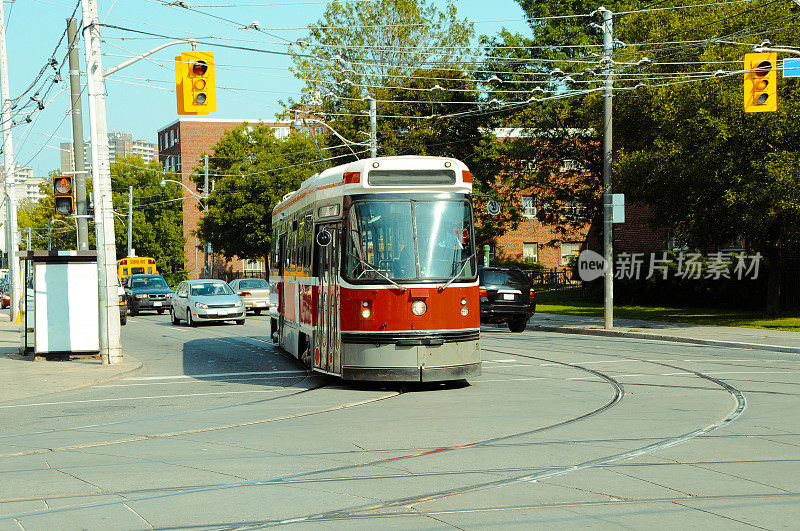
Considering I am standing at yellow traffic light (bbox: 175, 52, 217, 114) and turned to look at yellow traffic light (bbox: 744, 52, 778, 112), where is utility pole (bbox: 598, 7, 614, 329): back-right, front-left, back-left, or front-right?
front-left

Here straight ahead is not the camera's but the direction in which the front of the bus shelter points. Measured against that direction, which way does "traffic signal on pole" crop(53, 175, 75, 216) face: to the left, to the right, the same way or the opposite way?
to the right

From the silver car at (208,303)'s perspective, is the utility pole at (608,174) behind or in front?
in front

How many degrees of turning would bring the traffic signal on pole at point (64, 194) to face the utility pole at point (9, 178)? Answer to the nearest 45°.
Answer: approximately 180°

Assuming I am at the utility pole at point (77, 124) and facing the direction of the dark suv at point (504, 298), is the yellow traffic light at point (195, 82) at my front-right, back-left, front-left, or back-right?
front-right

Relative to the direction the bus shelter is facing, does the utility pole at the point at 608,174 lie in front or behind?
in front

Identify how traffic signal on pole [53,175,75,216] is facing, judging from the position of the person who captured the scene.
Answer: facing the viewer

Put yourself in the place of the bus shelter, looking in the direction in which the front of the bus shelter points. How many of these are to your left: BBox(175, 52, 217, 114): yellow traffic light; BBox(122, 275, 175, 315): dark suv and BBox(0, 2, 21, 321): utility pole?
2

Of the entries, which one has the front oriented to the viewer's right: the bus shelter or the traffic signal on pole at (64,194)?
the bus shelter

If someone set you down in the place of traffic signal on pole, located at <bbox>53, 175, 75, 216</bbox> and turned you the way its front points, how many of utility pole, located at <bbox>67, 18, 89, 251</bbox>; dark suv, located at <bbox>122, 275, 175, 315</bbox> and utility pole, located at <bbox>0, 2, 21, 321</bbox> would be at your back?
3

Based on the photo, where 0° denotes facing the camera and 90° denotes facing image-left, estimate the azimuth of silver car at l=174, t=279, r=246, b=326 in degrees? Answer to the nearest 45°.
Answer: approximately 315°

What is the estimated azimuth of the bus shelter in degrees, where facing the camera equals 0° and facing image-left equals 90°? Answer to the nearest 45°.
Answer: approximately 270°

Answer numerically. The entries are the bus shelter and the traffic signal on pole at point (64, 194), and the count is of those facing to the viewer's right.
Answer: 1

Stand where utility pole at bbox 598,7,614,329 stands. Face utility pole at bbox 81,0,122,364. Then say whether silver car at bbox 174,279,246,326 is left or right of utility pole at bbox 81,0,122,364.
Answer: right

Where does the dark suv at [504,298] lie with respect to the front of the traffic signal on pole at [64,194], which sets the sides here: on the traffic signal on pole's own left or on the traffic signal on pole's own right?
on the traffic signal on pole's own left
